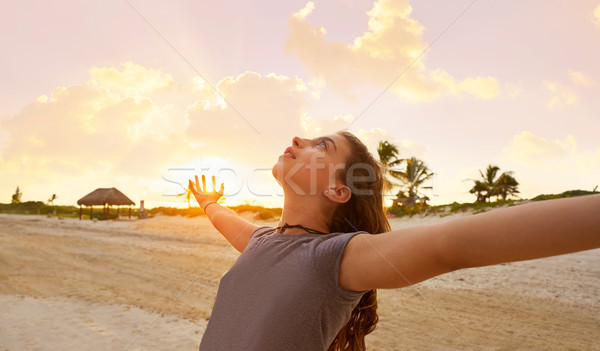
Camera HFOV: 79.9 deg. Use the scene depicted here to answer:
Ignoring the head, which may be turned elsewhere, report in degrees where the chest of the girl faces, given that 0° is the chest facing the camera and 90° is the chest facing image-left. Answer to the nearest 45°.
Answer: approximately 45°

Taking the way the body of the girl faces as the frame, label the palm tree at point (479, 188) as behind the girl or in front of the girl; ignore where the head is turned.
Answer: behind

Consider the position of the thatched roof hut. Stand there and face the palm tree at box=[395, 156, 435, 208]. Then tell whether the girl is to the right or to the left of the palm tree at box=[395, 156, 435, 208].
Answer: right

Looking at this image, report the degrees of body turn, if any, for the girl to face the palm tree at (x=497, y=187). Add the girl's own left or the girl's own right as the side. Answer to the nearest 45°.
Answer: approximately 135° to the girl's own right

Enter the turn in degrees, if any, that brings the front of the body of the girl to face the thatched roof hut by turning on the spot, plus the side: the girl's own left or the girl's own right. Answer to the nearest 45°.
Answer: approximately 90° to the girl's own right

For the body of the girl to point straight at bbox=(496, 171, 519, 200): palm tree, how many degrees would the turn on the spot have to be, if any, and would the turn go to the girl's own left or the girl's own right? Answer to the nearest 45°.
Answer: approximately 135° to the girl's own right
